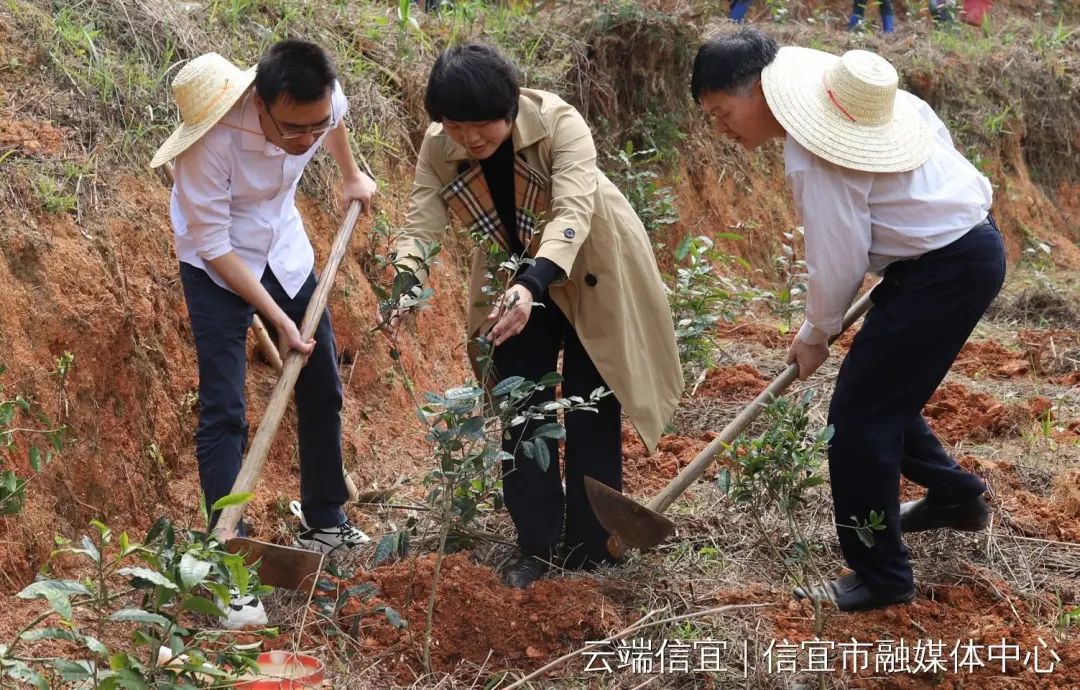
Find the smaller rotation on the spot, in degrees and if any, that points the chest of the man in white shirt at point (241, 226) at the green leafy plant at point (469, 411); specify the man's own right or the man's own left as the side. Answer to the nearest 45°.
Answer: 0° — they already face it

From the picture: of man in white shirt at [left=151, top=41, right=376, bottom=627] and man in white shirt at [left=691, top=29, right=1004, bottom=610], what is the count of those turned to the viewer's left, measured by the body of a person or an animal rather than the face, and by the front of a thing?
1

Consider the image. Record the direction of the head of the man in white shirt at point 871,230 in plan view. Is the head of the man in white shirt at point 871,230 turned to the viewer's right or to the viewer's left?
to the viewer's left

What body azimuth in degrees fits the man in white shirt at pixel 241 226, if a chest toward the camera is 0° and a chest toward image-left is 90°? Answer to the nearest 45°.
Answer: approximately 315°

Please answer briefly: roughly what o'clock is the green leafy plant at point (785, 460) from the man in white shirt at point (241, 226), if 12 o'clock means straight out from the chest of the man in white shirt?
The green leafy plant is roughly at 12 o'clock from the man in white shirt.

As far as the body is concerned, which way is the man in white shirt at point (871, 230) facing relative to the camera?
to the viewer's left

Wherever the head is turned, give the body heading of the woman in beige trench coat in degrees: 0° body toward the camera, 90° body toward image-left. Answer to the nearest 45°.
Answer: approximately 45°

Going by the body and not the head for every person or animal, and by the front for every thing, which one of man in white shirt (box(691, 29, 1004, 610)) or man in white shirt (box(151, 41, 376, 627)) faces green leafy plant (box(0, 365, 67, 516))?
man in white shirt (box(691, 29, 1004, 610))
